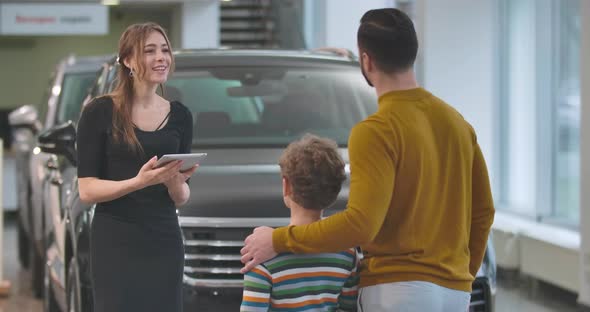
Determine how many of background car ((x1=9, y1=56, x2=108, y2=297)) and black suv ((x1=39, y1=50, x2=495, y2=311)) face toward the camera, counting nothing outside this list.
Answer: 2

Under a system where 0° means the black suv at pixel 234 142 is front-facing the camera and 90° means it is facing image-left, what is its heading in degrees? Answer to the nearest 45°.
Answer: approximately 0°

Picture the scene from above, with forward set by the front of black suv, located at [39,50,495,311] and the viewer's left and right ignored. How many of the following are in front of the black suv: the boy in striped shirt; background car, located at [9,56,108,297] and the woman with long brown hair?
2

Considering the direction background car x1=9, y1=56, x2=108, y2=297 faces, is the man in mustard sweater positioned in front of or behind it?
in front

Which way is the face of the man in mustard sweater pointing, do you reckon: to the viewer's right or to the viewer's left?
to the viewer's left

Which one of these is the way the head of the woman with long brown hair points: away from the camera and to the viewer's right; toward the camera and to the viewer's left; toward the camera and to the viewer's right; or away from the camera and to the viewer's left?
toward the camera and to the viewer's right

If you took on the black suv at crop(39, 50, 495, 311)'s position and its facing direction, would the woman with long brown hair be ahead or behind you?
ahead

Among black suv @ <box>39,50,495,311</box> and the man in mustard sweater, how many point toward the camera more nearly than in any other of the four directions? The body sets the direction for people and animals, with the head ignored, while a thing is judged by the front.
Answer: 1

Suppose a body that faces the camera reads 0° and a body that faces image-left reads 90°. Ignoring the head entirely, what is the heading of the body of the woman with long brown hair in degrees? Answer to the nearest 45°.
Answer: approximately 315°

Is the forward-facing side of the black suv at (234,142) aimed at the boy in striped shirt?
yes

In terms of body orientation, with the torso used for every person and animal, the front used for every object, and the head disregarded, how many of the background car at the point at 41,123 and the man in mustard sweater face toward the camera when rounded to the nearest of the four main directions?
1

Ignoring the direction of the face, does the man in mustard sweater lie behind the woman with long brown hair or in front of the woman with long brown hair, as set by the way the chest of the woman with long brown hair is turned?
in front

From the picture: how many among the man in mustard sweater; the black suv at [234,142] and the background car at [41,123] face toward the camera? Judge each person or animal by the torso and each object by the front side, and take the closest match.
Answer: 2

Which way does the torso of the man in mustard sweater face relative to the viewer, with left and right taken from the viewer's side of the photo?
facing away from the viewer and to the left of the viewer
